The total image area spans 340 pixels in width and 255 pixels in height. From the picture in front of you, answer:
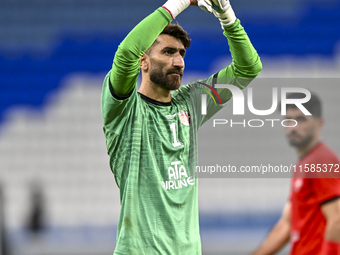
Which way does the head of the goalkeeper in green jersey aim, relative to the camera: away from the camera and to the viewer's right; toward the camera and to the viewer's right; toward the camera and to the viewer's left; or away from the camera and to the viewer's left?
toward the camera and to the viewer's right

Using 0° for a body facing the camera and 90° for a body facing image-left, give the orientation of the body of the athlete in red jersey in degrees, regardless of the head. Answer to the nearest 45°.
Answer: approximately 45°

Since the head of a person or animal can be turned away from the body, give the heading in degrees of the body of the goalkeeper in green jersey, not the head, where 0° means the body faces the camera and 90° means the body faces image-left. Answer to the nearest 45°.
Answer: approximately 315°

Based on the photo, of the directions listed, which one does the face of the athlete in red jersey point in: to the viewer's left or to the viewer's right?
to the viewer's left
